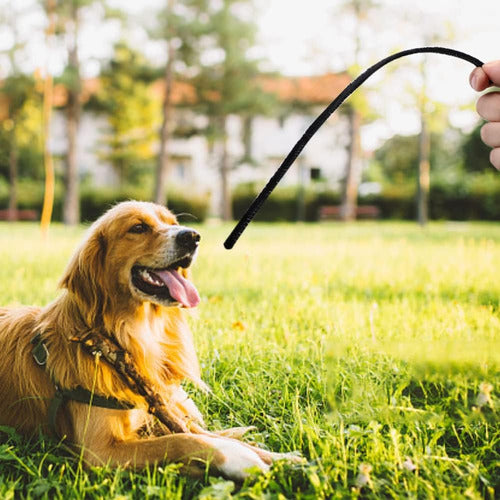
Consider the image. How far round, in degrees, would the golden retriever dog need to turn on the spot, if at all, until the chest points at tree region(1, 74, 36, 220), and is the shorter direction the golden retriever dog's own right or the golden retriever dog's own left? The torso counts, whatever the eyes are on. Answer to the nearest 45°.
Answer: approximately 135° to the golden retriever dog's own left

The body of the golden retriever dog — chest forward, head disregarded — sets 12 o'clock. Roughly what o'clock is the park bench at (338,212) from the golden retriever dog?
The park bench is roughly at 8 o'clock from the golden retriever dog.

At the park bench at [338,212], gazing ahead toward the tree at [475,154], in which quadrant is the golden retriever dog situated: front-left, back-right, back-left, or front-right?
back-right

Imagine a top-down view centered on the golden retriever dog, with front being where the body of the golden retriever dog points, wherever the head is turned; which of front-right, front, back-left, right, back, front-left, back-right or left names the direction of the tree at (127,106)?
back-left

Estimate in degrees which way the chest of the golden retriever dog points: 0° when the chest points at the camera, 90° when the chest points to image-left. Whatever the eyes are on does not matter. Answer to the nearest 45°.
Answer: approximately 315°

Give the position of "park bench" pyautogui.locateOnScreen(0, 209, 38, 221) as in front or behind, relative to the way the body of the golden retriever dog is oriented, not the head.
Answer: behind
